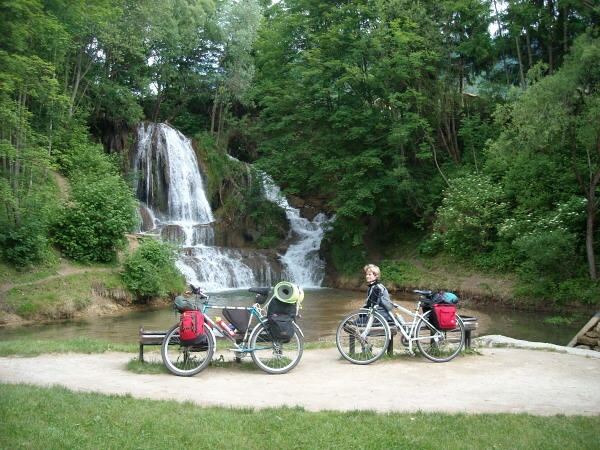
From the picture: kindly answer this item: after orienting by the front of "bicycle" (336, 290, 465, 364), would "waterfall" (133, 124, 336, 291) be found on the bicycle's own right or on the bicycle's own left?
on the bicycle's own right

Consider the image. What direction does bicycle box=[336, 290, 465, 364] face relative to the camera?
to the viewer's left

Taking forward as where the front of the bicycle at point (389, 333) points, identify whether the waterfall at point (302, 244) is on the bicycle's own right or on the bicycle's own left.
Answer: on the bicycle's own right

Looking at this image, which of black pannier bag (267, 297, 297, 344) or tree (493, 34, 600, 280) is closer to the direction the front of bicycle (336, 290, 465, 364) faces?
the black pannier bag

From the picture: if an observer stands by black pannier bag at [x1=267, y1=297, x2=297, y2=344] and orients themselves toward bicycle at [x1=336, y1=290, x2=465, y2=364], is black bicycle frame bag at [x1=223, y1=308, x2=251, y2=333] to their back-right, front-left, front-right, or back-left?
back-left
